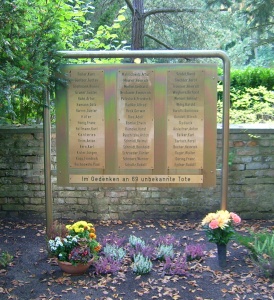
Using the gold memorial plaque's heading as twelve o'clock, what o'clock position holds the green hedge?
The green hedge is roughly at 7 o'clock from the gold memorial plaque.

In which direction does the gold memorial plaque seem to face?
toward the camera

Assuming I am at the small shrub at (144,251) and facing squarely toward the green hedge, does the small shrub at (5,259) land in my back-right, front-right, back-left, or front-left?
back-left

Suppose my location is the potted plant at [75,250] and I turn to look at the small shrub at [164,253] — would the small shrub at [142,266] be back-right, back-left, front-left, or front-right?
front-right
